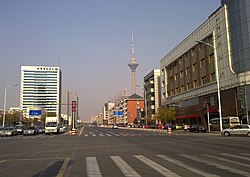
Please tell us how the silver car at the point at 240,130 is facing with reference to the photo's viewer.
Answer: facing to the left of the viewer
